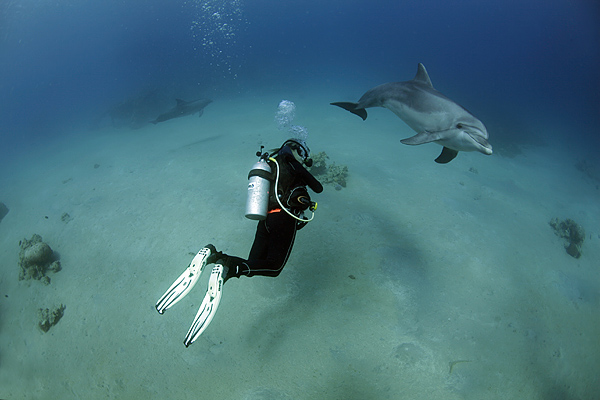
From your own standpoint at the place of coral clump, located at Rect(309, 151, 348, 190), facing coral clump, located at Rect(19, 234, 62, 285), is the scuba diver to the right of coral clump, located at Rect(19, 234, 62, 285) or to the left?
left

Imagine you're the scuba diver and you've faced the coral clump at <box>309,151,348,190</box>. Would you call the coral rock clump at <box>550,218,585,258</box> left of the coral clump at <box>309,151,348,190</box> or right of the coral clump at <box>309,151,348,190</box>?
right

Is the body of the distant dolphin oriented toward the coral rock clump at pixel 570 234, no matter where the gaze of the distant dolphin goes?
no

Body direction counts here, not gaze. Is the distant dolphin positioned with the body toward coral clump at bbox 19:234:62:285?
no

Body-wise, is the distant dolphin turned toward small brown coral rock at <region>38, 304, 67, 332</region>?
no
